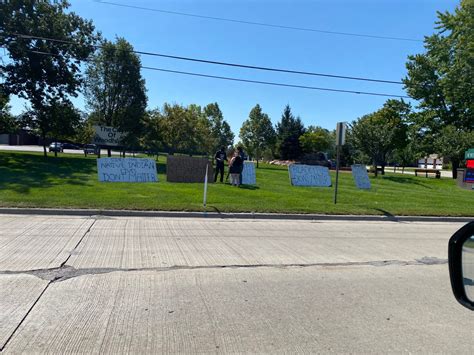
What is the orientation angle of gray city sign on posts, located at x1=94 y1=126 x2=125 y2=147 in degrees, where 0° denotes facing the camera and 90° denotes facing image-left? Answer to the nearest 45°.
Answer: approximately 0°

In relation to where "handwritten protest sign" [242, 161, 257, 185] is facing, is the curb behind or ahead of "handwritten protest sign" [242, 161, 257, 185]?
ahead

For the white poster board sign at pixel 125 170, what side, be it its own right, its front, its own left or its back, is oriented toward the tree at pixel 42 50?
back

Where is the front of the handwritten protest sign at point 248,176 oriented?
toward the camera

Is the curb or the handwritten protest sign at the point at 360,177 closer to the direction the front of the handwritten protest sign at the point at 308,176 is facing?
the curb

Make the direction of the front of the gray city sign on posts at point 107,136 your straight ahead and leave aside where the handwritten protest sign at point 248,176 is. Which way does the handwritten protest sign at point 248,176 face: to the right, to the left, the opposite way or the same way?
the same way

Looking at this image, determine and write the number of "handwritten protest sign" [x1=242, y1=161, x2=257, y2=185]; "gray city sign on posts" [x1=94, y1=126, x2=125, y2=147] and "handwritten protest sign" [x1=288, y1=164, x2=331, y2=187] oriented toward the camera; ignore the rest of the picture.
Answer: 3

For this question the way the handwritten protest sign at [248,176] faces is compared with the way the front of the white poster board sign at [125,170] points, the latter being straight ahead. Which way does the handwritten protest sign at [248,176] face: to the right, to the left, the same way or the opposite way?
the same way

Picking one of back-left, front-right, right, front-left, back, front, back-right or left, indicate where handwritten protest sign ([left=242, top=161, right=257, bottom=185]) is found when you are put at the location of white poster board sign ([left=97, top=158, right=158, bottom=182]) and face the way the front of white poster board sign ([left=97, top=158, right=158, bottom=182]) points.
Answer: left

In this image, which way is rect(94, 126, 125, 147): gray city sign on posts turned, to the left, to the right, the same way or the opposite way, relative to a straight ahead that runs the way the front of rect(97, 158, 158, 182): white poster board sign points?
the same way

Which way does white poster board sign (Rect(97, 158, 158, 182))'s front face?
toward the camera

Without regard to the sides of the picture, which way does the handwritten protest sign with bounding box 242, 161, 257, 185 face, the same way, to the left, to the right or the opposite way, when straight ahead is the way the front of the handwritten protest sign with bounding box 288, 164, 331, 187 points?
the same way

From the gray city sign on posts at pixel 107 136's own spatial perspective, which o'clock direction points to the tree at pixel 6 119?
The tree is roughly at 3 o'clock from the gray city sign on posts.

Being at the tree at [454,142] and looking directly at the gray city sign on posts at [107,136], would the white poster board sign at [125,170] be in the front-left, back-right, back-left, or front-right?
front-left

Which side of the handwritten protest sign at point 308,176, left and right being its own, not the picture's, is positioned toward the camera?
front
